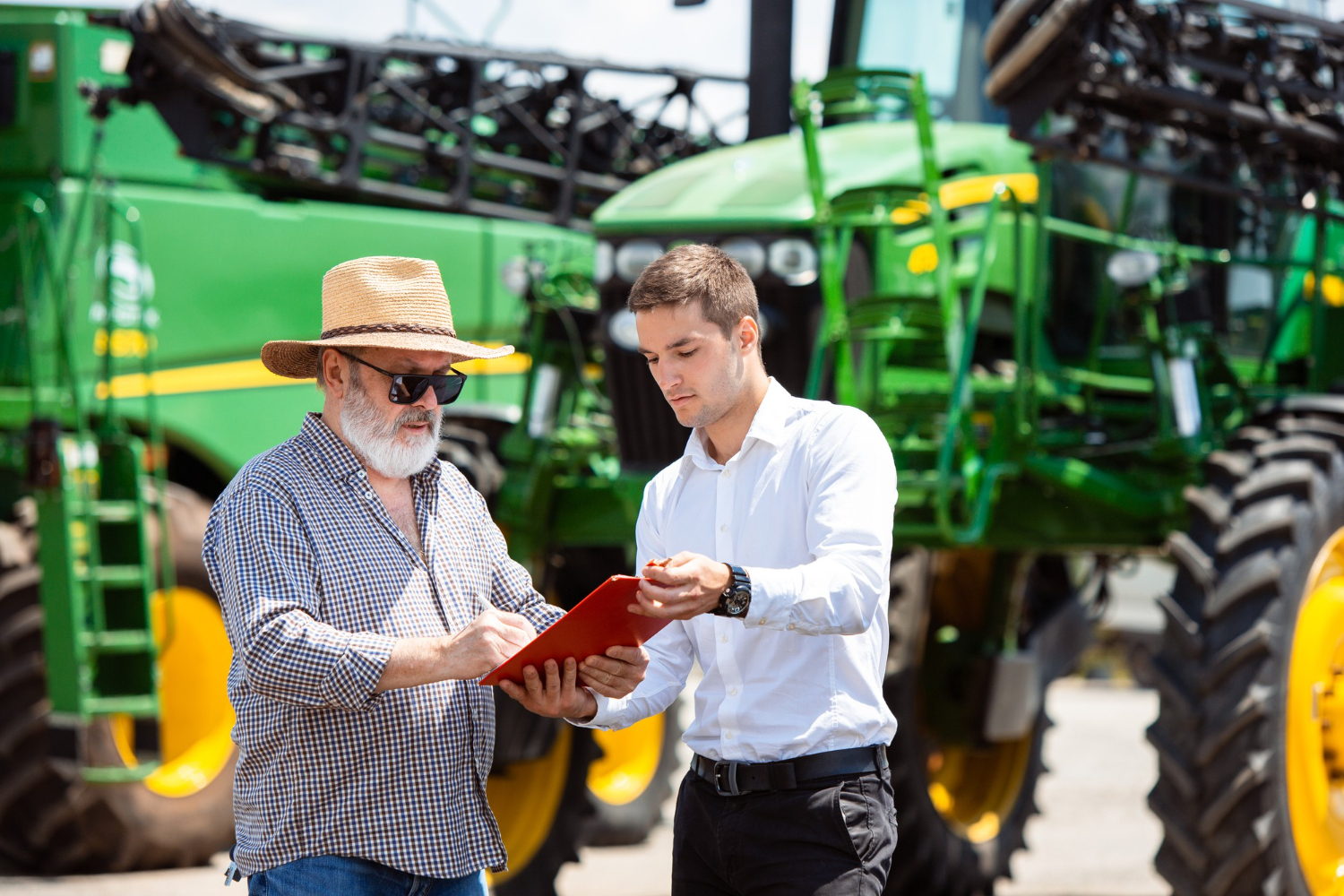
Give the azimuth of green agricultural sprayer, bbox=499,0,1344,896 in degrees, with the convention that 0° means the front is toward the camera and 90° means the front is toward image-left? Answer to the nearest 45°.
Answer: approximately 45°

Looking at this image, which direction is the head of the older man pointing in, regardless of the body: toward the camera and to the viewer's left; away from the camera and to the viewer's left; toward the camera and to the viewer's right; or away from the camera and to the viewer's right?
toward the camera and to the viewer's right

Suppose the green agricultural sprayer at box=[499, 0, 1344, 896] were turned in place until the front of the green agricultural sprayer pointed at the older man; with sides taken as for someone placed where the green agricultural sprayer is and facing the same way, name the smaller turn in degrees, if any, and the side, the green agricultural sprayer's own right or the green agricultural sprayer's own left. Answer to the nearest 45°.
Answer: approximately 45° to the green agricultural sprayer's own left

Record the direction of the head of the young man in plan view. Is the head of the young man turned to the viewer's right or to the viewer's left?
to the viewer's left

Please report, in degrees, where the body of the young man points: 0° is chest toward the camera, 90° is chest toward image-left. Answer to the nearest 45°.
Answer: approximately 45°

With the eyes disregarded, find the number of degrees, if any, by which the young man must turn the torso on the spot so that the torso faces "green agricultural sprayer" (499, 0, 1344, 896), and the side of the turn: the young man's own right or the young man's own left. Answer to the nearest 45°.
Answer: approximately 135° to the young man's own right

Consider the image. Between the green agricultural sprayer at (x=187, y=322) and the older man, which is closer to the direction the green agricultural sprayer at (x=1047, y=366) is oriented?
the older man

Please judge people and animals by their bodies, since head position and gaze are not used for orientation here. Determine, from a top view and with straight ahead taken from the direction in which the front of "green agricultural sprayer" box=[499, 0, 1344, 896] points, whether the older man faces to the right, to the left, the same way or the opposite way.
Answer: to the left
